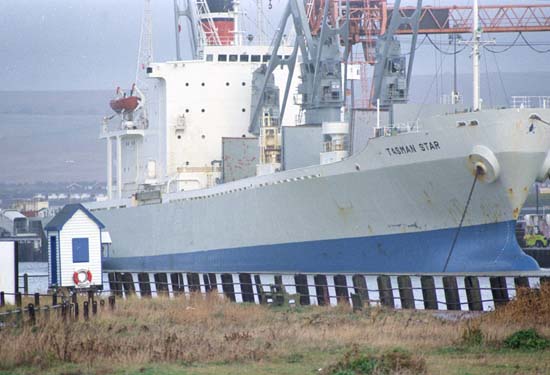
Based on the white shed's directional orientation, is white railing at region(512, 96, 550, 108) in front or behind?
behind

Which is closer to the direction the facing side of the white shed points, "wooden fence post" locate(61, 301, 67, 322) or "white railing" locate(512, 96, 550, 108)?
the wooden fence post

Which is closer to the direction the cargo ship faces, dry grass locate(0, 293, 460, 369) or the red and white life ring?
the dry grass

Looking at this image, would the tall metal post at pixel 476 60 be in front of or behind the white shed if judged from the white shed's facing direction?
behind

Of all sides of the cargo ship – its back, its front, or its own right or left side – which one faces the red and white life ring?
right

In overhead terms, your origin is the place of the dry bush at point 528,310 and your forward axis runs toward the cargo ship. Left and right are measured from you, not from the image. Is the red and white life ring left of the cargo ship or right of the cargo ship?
left

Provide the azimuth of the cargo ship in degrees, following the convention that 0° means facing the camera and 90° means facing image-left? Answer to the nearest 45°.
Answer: approximately 315°

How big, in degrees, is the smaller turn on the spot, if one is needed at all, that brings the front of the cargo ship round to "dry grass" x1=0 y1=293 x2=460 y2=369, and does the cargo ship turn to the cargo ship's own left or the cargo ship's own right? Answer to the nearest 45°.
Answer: approximately 45° to the cargo ship's own right
